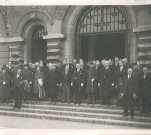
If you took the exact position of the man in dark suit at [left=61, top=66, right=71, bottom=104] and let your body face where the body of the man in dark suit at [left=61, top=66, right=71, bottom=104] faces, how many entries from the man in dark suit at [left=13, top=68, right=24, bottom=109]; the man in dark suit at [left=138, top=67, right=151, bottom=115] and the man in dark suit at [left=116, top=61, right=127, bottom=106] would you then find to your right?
1

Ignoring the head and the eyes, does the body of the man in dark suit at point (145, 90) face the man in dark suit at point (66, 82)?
no

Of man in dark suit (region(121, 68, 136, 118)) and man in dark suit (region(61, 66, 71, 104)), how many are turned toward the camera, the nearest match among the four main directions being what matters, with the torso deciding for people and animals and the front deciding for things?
2

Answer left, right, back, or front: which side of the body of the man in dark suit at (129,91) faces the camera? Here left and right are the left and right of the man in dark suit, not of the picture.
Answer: front

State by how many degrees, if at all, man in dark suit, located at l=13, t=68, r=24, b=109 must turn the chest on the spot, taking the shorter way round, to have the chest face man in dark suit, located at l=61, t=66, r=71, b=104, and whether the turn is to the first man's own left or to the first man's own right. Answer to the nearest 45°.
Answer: approximately 90° to the first man's own left

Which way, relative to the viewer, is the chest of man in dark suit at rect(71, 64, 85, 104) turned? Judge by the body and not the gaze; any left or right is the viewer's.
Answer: facing the viewer

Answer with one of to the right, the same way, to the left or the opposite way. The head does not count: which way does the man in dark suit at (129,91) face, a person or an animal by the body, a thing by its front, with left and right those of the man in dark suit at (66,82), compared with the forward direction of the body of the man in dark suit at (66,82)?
the same way

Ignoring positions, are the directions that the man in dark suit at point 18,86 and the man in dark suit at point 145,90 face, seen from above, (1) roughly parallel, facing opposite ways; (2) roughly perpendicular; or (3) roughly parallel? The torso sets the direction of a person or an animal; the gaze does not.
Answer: roughly parallel

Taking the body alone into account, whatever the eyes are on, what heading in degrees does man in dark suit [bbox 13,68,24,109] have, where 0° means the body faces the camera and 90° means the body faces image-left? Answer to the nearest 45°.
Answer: approximately 0°

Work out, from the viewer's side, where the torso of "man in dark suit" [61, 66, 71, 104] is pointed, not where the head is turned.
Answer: toward the camera

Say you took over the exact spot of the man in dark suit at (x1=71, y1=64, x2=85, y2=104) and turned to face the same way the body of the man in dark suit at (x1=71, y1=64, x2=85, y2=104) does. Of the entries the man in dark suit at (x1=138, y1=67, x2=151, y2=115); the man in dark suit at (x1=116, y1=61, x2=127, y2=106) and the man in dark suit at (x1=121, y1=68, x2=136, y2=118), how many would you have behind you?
0

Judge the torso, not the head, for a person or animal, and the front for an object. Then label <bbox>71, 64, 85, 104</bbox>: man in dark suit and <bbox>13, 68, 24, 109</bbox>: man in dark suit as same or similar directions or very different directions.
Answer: same or similar directions

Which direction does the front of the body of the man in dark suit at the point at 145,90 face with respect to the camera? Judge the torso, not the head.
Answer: toward the camera

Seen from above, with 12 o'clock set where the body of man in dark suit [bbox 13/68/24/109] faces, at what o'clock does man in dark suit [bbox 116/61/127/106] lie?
man in dark suit [bbox 116/61/127/106] is roughly at 10 o'clock from man in dark suit [bbox 13/68/24/109].

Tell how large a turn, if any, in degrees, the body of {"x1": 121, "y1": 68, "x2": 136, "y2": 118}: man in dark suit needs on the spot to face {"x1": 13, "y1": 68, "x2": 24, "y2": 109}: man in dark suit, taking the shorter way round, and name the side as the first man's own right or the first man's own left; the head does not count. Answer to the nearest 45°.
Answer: approximately 135° to the first man's own right

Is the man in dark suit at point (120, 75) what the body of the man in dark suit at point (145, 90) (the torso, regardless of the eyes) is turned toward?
no
